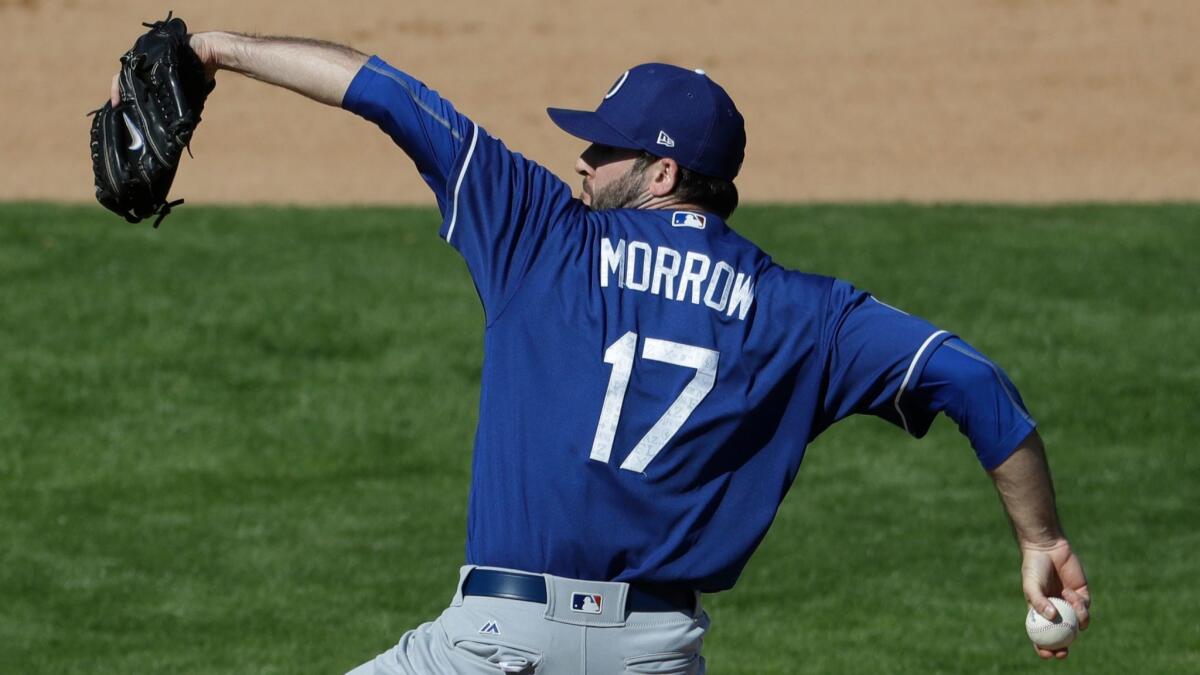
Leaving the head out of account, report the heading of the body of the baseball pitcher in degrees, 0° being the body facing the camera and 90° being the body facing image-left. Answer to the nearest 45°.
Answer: approximately 180°
